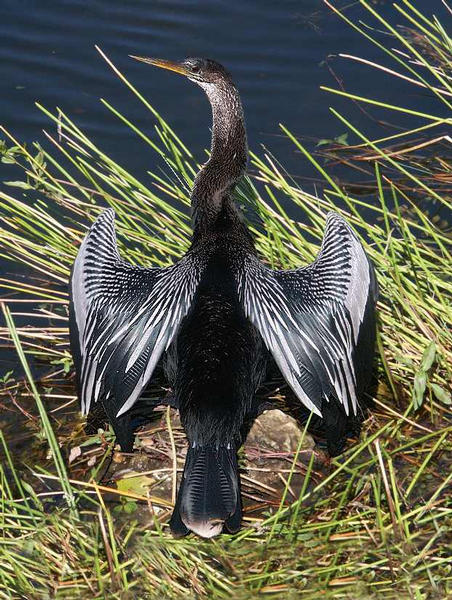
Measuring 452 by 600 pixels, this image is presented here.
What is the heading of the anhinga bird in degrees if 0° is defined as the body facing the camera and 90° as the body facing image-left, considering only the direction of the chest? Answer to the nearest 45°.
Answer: approximately 180°
